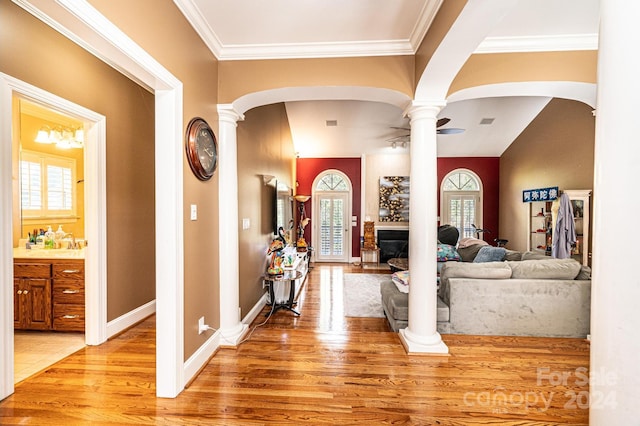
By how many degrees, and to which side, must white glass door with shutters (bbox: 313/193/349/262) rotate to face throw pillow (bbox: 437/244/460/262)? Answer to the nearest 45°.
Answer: approximately 45° to its left

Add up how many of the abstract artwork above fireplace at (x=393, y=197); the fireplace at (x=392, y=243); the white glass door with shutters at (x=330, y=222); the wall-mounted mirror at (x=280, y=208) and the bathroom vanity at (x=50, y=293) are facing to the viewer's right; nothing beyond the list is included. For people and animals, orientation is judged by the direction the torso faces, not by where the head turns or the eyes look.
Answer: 1

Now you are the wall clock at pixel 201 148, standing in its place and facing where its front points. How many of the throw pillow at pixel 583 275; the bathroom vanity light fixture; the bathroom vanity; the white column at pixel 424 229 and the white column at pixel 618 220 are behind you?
2

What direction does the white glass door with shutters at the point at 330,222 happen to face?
toward the camera

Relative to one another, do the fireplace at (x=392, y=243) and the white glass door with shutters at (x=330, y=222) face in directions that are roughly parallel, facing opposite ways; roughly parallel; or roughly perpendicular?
roughly parallel

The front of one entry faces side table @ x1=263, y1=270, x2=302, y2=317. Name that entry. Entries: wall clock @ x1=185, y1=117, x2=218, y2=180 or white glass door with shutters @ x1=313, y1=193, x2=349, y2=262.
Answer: the white glass door with shutters

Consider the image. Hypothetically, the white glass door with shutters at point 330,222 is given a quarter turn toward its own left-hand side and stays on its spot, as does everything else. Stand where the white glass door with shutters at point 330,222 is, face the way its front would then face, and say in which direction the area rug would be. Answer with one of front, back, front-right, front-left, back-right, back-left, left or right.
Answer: right

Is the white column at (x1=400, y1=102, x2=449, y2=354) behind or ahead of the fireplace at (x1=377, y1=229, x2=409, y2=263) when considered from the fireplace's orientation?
ahead

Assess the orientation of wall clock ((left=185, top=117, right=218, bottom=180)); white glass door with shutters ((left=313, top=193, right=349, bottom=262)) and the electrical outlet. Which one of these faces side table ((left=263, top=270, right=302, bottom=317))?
the white glass door with shutters

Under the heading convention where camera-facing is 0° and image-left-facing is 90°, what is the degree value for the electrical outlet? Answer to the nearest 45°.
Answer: approximately 315°

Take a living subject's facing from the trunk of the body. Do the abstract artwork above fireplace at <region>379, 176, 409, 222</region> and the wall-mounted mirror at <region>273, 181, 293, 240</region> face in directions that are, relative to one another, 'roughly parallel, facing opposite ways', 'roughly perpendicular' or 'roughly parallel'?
roughly perpendicular

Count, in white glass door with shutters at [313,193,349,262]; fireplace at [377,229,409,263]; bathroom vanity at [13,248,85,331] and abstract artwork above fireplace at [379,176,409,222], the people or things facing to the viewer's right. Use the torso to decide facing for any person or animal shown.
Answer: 0

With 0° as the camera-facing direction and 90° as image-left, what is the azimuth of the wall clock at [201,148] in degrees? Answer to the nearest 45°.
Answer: approximately 315°

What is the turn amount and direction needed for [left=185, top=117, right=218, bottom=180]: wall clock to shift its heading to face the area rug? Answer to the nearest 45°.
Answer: approximately 90° to its left

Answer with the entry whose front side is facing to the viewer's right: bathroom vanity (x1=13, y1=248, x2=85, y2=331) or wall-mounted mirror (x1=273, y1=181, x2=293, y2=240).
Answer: the wall-mounted mirror

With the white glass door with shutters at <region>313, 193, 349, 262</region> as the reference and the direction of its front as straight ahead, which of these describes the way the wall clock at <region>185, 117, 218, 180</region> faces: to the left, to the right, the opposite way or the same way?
to the left

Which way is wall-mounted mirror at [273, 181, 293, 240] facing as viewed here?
to the viewer's right

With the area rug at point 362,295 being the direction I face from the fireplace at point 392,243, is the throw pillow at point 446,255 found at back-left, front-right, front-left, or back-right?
front-left

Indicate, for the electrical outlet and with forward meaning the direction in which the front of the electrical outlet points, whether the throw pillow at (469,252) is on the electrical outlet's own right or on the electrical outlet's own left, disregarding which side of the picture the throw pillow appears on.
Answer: on the electrical outlet's own left

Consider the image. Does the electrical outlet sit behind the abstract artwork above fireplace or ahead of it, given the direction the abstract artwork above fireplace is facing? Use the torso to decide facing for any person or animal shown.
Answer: ahead
